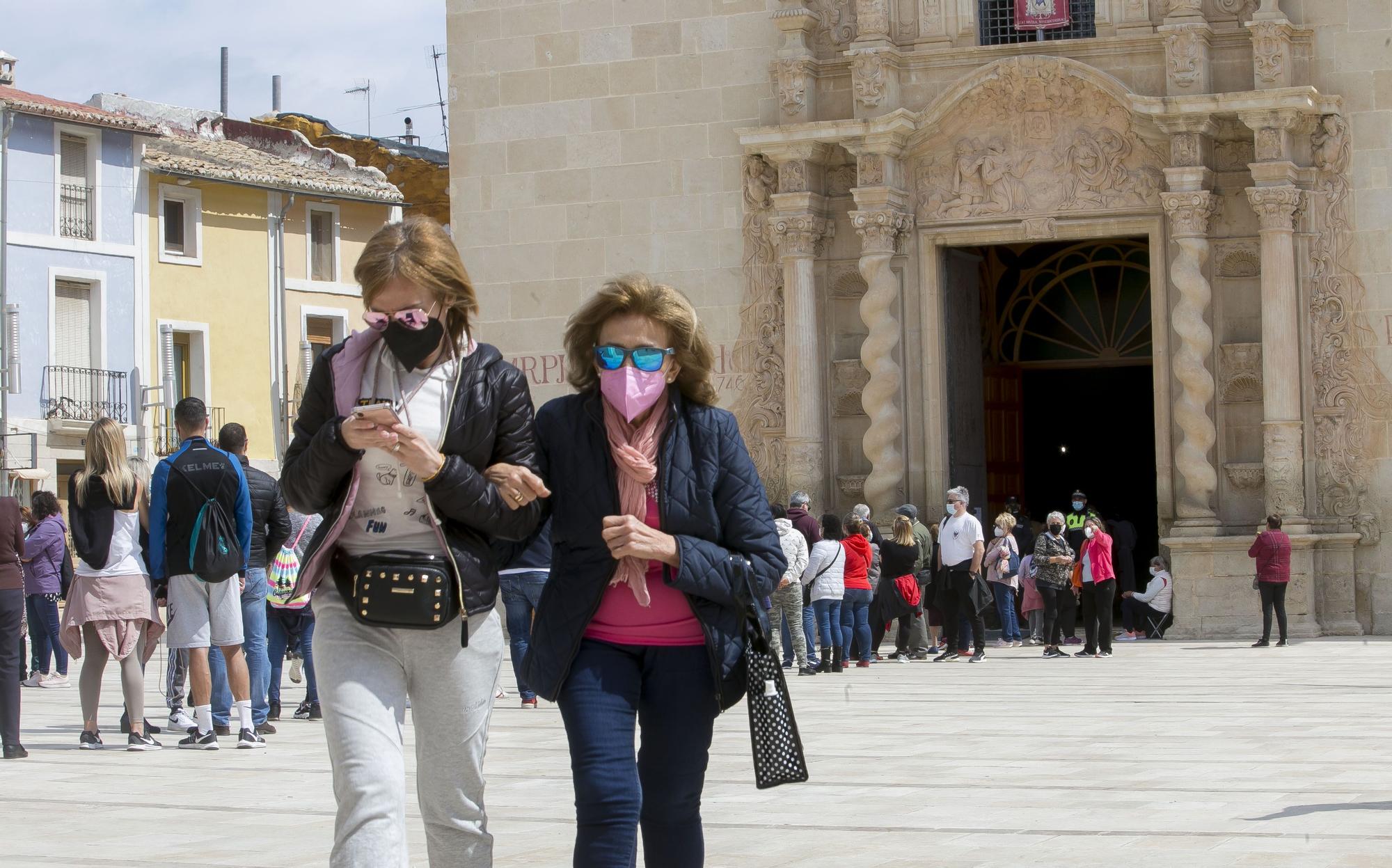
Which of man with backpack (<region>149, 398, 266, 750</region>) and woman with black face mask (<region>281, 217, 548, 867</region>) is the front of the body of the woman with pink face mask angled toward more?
the woman with black face mask

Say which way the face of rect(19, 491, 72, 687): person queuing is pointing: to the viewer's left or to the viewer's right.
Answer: to the viewer's left

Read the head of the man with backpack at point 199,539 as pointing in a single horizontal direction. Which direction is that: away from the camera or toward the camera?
away from the camera

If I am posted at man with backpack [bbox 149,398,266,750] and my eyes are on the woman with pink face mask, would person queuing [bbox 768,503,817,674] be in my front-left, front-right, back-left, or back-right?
back-left

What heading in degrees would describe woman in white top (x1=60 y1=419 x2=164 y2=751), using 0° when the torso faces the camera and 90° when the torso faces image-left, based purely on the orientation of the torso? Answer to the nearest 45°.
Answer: approximately 180°

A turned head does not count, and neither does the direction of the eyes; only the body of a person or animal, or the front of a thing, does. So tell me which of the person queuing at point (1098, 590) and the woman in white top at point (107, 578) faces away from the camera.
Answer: the woman in white top

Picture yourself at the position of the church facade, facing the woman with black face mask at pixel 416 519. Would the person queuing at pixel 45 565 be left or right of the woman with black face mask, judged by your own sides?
right

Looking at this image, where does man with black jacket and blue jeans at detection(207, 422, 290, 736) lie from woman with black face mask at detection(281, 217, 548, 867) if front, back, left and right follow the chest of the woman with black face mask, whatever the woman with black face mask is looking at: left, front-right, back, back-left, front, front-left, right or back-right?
back
